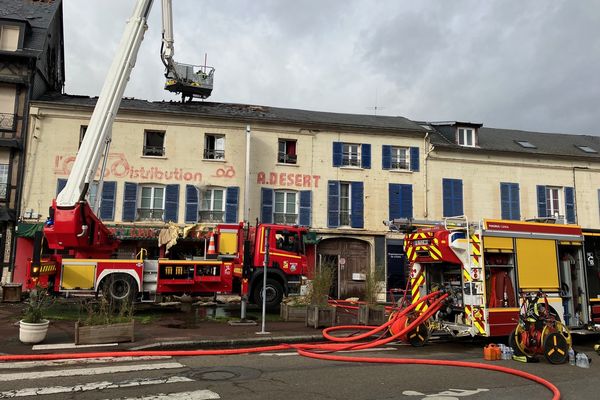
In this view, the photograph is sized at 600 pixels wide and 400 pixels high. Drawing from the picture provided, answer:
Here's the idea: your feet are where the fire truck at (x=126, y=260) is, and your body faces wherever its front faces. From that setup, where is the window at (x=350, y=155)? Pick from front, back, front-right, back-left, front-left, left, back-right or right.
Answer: front-left

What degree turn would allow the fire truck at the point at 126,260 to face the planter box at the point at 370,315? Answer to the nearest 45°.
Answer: approximately 45° to its right

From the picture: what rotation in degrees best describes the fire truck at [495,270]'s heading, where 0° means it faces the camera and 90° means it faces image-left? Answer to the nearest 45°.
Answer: approximately 225°

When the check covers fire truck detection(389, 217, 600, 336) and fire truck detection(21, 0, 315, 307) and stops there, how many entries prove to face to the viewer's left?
0

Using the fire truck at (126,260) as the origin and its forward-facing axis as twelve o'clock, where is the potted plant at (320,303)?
The potted plant is roughly at 1 o'clock from the fire truck.

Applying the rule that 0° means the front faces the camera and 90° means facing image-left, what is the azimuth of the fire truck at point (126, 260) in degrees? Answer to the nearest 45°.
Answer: approximately 270°

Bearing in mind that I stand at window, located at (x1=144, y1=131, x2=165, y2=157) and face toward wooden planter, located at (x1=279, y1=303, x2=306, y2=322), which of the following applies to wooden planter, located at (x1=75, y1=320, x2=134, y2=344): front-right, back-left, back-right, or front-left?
front-right

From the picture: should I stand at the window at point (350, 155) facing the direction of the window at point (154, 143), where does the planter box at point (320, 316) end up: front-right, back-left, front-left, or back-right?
front-left

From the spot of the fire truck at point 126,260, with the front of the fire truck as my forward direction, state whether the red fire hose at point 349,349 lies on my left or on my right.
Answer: on my right

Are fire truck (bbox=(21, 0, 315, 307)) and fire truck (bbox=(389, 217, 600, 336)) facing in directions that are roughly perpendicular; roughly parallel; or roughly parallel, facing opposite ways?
roughly parallel

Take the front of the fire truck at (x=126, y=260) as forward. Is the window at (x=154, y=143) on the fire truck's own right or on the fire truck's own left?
on the fire truck's own left

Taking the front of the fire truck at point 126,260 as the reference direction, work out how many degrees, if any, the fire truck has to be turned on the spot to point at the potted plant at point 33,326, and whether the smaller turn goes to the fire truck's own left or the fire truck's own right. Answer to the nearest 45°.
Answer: approximately 90° to the fire truck's own right

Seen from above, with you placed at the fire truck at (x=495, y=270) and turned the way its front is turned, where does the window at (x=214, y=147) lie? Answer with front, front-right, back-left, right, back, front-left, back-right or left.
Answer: left

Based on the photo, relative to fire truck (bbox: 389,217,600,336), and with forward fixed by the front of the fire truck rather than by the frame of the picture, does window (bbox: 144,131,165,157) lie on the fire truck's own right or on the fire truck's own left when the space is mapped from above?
on the fire truck's own left

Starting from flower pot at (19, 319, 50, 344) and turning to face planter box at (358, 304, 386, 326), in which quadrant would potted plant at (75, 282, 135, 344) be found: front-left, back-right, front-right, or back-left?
front-right
